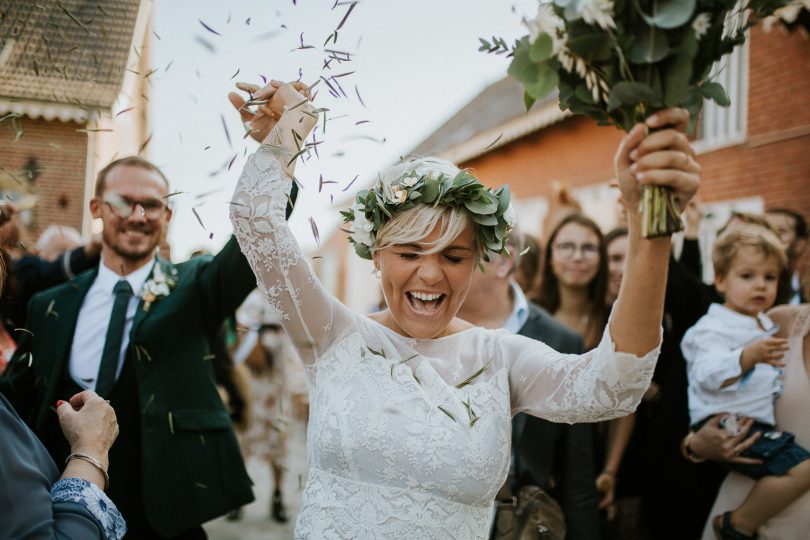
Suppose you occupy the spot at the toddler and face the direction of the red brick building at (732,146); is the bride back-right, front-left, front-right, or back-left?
back-left

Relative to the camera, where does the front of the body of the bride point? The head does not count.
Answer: toward the camera

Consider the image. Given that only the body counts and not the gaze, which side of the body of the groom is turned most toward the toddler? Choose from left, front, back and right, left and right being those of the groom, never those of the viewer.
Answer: left

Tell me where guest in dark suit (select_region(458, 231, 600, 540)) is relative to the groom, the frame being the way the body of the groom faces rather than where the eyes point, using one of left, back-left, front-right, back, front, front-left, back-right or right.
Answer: left

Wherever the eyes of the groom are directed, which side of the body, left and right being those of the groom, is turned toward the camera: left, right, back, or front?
front

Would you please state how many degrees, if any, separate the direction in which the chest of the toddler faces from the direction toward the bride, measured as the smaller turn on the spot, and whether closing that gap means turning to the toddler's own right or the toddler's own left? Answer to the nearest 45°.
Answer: approximately 90° to the toddler's own right

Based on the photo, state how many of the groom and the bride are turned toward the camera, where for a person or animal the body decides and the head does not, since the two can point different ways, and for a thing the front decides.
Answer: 2
